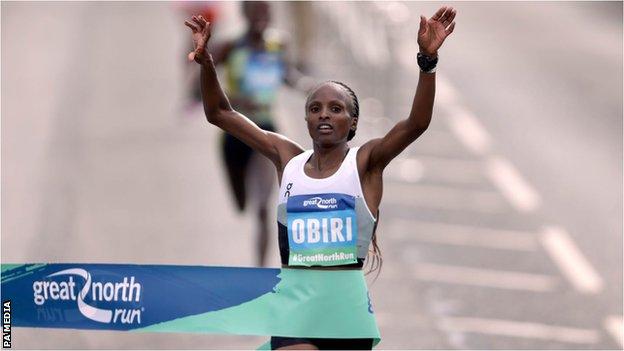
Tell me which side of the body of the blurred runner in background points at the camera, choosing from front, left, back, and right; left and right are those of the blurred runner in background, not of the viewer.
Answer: front

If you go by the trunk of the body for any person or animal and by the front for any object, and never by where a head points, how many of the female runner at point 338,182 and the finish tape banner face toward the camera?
2

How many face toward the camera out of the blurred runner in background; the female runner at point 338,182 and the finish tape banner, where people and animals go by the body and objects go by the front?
3

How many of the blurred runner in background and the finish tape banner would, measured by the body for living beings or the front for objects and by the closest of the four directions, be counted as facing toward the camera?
2

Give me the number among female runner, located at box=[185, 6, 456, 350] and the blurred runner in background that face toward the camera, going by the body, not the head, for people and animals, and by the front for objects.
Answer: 2

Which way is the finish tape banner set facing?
toward the camera
